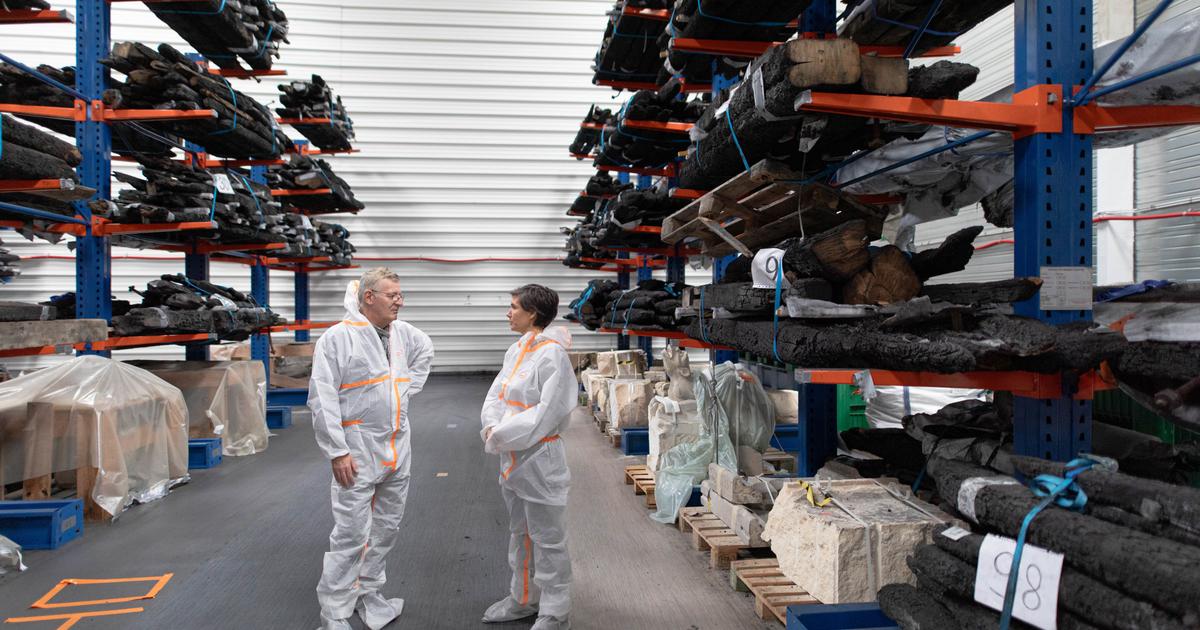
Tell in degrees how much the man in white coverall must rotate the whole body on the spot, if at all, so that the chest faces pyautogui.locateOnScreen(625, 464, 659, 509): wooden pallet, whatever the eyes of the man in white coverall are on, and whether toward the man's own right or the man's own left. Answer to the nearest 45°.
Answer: approximately 90° to the man's own left

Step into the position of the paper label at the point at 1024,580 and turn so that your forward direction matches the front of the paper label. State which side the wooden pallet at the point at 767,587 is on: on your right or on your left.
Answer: on your right

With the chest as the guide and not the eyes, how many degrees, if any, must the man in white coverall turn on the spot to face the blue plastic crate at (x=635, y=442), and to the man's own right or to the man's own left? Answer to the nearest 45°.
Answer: approximately 90° to the man's own left

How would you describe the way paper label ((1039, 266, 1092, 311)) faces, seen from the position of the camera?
facing the viewer

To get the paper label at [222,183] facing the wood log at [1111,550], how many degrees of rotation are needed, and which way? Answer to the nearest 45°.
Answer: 0° — it already faces it

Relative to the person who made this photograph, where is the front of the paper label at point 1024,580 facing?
facing the viewer and to the left of the viewer

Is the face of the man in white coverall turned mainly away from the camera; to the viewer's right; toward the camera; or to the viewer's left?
to the viewer's right

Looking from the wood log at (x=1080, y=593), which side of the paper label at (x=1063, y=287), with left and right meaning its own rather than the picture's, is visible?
front

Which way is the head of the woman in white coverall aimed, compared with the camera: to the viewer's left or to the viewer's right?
to the viewer's left

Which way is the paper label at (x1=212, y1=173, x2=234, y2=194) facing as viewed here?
toward the camera

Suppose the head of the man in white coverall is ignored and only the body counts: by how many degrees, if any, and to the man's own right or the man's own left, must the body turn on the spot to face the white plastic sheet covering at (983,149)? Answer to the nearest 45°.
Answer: approximately 45° to the man's own left

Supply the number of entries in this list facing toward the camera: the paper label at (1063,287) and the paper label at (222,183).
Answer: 2

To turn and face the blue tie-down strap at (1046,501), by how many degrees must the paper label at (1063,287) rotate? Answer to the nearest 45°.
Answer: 0° — it already faces it

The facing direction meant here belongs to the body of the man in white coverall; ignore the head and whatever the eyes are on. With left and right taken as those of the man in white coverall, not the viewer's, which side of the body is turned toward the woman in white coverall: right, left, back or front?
front
